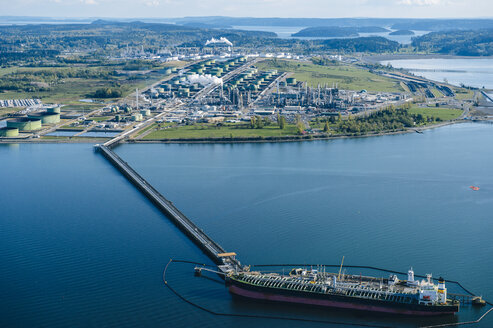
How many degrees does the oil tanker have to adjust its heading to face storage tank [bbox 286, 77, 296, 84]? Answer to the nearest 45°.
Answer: approximately 90° to its right

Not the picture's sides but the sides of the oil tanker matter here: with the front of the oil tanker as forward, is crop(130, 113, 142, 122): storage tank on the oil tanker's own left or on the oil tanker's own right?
on the oil tanker's own right

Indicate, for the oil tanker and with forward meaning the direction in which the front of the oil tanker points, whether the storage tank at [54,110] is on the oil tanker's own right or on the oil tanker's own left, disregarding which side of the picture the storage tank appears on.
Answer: on the oil tanker's own right

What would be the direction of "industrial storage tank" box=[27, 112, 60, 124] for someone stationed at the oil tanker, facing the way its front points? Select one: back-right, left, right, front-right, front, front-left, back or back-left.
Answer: front-right

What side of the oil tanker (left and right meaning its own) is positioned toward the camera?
left

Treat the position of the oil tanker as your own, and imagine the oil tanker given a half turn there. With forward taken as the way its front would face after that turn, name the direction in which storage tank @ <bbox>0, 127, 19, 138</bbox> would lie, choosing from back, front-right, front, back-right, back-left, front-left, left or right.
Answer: back-left

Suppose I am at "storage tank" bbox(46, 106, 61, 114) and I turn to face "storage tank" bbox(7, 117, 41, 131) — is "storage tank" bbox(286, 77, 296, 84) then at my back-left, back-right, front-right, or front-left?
back-left
